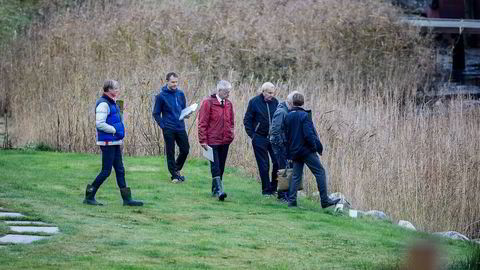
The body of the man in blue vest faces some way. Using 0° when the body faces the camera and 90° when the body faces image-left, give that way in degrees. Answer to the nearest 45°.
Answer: approximately 270°

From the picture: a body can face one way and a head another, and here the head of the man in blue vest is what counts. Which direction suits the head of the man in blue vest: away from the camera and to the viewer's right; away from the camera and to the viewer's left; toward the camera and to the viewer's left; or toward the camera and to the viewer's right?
toward the camera and to the viewer's right

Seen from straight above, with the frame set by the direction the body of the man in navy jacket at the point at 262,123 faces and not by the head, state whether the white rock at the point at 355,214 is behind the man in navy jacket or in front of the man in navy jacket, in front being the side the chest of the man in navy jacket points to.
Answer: in front

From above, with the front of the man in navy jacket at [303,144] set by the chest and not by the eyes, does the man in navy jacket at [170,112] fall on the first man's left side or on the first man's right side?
on the first man's left side

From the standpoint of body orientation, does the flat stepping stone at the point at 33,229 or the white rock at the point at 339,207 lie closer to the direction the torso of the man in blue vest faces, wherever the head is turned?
the white rock
